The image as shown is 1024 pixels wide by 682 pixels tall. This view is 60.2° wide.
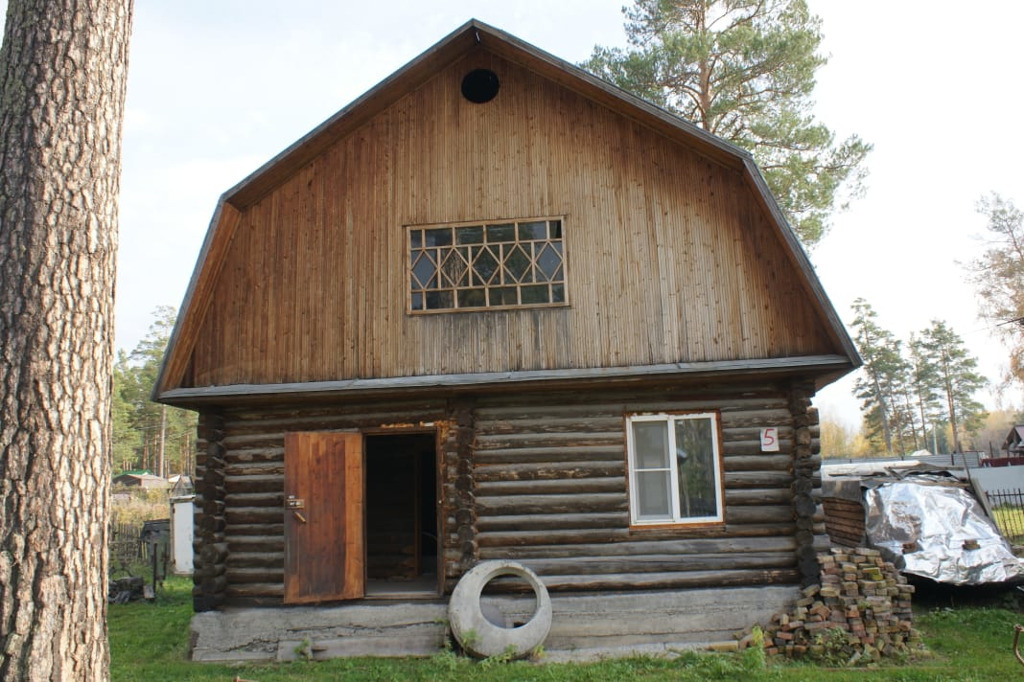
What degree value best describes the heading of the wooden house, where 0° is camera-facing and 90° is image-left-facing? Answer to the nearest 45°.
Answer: approximately 0°

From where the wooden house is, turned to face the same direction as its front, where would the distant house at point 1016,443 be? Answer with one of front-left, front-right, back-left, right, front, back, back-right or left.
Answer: back-left

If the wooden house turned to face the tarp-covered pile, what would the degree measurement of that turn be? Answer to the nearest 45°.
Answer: approximately 90° to its left

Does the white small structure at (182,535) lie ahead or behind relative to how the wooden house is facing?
behind

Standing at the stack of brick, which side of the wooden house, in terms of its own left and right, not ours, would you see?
left
